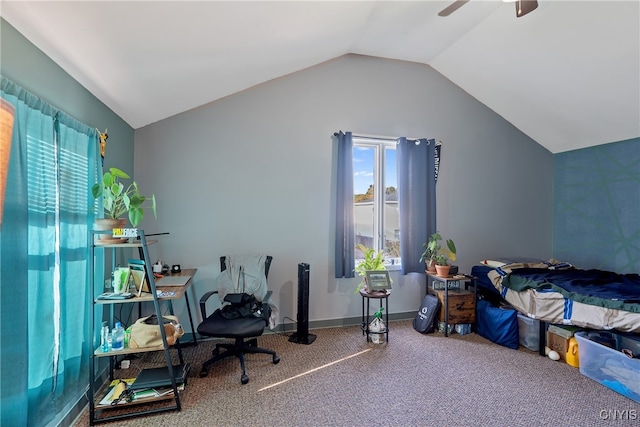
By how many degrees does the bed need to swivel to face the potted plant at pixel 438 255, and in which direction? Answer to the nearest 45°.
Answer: approximately 135° to its right

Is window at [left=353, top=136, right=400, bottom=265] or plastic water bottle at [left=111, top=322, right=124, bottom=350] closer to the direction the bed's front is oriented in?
the plastic water bottle

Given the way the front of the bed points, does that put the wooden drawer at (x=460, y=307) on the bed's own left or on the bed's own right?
on the bed's own right

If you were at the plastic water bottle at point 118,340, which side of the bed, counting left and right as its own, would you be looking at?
right

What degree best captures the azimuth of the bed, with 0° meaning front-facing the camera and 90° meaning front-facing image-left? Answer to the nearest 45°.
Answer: approximately 315°

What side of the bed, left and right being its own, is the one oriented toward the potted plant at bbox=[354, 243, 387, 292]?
right

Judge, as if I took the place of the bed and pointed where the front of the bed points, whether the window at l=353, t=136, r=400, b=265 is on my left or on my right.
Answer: on my right

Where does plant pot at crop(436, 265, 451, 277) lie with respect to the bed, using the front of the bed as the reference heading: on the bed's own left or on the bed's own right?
on the bed's own right

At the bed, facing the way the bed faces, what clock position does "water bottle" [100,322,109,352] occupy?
The water bottle is roughly at 3 o'clock from the bed.
